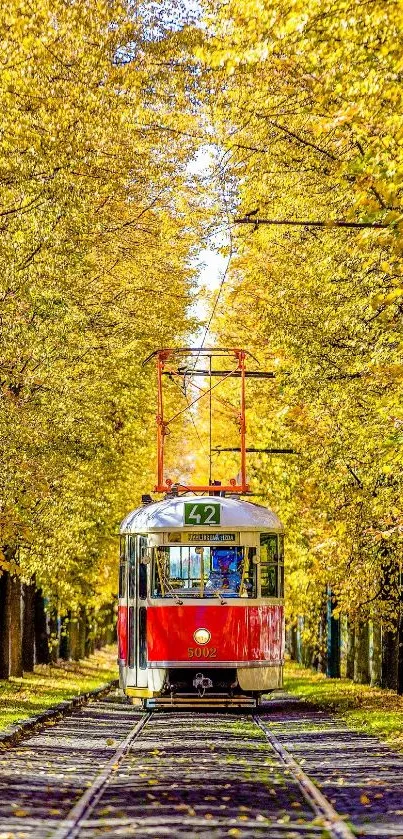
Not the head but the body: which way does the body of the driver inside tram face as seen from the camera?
toward the camera

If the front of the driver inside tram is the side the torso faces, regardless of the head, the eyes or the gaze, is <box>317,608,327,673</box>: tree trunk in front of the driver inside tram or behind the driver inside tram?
behind

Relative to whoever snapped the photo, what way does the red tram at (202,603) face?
facing the viewer
